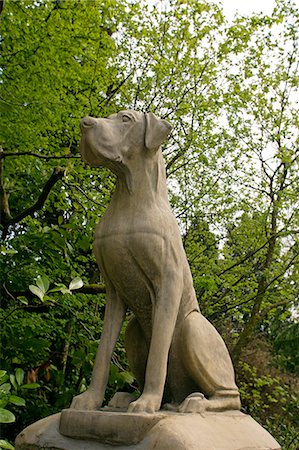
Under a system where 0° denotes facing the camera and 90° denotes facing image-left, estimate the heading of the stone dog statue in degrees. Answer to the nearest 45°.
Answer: approximately 45°
